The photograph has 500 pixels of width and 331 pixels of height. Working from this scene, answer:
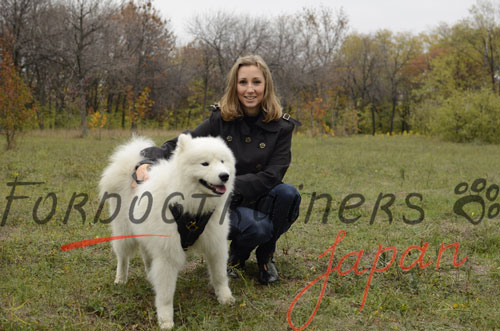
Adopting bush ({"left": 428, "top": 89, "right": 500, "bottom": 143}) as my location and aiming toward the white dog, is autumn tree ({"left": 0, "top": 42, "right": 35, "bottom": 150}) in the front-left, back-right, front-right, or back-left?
front-right

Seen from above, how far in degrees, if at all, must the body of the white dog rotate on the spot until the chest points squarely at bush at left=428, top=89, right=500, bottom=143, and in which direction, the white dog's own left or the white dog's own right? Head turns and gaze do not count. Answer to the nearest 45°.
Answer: approximately 90° to the white dog's own left

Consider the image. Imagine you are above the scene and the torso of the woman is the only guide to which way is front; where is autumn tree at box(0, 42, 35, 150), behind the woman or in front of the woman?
behind

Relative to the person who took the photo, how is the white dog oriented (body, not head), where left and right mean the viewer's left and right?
facing the viewer and to the right of the viewer

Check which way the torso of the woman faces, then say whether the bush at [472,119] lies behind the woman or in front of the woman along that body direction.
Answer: behind

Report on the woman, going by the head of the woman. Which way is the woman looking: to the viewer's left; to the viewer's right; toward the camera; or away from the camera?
toward the camera

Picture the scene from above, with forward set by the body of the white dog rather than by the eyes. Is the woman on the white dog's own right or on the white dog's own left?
on the white dog's own left

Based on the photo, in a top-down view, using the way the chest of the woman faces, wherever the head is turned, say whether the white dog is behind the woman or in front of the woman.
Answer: in front

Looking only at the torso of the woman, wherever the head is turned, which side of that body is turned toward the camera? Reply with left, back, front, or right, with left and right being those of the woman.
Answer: front

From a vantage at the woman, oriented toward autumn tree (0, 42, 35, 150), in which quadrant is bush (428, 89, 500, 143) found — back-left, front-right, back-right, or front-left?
front-right

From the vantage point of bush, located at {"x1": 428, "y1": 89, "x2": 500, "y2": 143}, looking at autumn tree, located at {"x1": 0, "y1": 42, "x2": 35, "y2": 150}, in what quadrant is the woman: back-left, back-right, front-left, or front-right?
front-left

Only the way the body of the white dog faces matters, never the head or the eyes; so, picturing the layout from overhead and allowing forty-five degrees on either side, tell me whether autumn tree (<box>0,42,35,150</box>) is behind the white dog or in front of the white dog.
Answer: behind

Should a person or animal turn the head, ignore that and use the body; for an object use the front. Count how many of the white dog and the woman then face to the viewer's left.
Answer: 0
